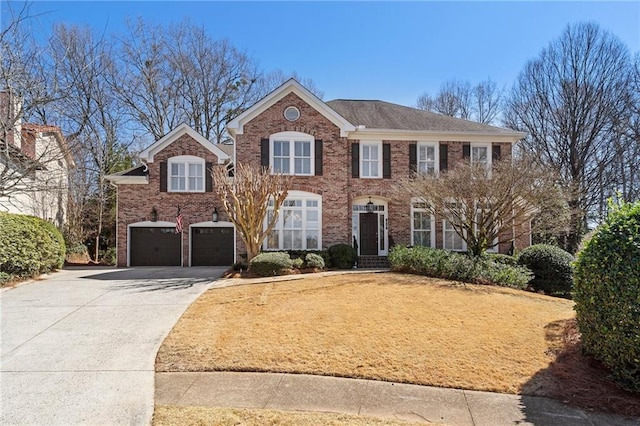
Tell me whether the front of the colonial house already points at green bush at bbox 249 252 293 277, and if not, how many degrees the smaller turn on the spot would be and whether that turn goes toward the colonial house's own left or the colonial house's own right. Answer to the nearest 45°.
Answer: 0° — it already faces it

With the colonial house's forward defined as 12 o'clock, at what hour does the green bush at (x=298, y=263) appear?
The green bush is roughly at 12 o'clock from the colonial house.

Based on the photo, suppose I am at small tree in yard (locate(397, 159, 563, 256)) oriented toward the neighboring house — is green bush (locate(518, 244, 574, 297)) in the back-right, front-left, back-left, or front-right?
back-left

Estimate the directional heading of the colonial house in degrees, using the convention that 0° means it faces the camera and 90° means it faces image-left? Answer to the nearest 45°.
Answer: approximately 0°

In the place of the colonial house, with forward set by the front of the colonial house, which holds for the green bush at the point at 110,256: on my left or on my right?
on my right
